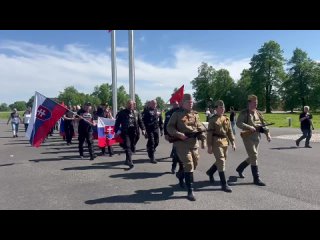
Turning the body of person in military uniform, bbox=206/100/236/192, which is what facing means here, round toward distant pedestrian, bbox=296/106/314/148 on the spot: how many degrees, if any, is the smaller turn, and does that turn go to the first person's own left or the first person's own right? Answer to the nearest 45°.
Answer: approximately 90° to the first person's own left

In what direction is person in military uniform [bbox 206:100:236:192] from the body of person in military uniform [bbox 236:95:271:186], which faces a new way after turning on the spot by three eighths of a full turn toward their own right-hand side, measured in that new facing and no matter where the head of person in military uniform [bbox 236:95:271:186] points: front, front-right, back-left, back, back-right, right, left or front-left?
front-left

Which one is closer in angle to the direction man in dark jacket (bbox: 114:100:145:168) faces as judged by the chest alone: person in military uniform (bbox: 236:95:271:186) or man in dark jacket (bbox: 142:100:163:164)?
the person in military uniform

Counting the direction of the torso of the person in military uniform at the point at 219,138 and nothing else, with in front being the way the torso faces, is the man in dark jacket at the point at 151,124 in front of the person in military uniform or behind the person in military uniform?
behind

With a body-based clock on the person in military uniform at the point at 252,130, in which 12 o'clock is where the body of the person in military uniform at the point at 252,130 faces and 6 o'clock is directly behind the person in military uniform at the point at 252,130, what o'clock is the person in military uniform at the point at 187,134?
the person in military uniform at the point at 187,134 is roughly at 3 o'clock from the person in military uniform at the point at 252,130.

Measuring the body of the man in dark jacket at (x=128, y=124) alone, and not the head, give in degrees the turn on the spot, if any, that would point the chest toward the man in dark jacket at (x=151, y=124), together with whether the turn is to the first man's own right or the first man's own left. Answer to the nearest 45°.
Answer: approximately 135° to the first man's own left

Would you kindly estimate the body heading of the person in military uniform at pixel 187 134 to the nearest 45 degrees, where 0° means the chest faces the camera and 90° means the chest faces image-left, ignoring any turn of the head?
approximately 315°

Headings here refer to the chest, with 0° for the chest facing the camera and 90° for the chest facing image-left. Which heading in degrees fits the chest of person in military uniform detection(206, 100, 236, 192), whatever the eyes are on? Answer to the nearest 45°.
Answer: approximately 315°

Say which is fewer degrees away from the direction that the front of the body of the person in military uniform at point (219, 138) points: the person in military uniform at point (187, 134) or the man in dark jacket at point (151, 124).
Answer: the person in military uniform

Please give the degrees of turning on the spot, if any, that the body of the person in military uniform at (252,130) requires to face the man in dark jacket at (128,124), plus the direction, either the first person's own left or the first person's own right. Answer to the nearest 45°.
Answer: approximately 135° to the first person's own right
